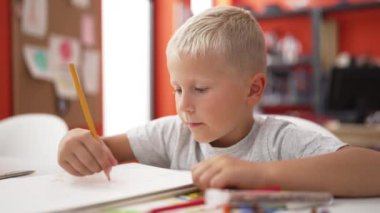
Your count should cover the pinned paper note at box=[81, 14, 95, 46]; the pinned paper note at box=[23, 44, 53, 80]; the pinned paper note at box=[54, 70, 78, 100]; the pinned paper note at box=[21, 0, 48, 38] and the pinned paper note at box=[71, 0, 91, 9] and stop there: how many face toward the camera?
5

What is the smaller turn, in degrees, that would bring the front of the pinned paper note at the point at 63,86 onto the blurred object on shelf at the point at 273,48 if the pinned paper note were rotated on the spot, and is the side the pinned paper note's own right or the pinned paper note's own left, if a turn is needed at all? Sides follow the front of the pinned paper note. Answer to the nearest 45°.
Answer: approximately 135° to the pinned paper note's own left

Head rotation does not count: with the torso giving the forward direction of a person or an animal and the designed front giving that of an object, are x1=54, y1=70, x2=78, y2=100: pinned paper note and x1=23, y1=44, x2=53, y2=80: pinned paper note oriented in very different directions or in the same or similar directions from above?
same or similar directions

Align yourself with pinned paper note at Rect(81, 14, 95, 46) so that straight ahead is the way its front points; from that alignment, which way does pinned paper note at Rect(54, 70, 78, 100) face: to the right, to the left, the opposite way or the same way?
the same way

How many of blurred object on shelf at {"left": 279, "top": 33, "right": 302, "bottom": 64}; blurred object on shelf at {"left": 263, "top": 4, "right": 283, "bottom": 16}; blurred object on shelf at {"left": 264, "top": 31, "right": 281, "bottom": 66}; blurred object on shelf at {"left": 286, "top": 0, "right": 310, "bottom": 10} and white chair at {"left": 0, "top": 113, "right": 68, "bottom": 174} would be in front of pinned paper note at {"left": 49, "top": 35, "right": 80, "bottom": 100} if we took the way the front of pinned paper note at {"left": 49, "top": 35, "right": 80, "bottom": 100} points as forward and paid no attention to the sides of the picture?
1

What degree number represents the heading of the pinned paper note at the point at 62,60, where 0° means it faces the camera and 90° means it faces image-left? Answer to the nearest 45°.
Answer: approximately 0°

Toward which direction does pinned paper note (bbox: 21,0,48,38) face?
toward the camera

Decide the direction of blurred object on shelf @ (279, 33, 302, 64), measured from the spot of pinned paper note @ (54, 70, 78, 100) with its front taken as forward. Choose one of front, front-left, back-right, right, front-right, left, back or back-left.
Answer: back-left

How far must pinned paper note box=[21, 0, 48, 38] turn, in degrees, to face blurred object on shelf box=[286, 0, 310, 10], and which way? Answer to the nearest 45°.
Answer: approximately 135° to its left

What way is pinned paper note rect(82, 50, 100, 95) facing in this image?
toward the camera

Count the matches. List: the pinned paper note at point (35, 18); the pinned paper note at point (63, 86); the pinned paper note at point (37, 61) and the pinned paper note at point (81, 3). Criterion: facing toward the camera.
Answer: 4

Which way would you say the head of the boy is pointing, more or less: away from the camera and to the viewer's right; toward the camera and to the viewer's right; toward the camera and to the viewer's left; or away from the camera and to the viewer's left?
toward the camera and to the viewer's left

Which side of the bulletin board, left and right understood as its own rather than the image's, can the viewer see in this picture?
front

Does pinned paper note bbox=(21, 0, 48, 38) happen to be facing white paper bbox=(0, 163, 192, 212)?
yes

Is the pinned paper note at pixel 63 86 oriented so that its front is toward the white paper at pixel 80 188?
yes

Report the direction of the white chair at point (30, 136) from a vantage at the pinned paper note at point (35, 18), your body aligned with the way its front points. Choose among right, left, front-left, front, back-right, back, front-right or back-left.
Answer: front

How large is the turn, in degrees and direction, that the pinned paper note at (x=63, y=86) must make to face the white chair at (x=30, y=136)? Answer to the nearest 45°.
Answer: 0° — it already faces it
